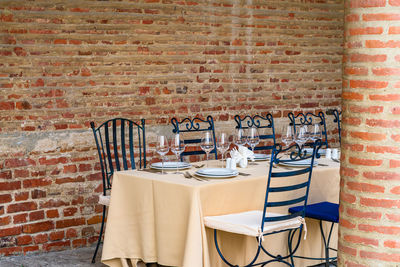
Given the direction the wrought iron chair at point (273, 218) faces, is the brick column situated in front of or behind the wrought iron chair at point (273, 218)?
behind

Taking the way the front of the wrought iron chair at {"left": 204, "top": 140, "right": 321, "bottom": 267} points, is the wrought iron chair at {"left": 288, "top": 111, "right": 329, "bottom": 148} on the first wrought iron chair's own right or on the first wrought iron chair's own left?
on the first wrought iron chair's own right

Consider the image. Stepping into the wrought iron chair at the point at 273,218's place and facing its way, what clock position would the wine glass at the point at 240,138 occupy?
The wine glass is roughly at 1 o'clock from the wrought iron chair.

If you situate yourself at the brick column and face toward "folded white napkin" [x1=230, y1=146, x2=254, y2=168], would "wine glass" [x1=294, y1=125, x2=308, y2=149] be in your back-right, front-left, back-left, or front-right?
front-right

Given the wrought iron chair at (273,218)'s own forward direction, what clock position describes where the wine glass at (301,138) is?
The wine glass is roughly at 2 o'clock from the wrought iron chair.

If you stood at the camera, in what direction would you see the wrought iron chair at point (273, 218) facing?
facing away from the viewer and to the left of the viewer

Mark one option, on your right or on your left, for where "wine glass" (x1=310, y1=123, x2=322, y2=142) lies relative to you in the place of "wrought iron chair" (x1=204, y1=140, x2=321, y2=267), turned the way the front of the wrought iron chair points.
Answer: on your right

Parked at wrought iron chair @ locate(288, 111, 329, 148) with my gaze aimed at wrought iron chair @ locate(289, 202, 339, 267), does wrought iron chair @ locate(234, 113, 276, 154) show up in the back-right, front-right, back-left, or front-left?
front-right

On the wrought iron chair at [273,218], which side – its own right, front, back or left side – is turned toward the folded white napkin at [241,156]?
front

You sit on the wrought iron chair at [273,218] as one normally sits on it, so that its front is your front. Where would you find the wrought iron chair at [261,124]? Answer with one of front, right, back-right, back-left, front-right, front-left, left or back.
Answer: front-right
